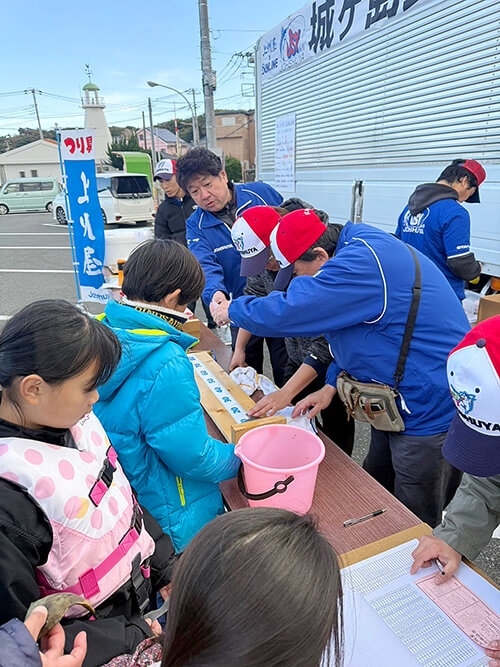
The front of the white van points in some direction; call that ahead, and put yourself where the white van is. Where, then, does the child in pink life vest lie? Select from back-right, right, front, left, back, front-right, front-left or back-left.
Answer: back-left

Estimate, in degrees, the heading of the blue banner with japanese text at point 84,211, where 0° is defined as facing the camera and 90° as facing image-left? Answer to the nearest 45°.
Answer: approximately 0°

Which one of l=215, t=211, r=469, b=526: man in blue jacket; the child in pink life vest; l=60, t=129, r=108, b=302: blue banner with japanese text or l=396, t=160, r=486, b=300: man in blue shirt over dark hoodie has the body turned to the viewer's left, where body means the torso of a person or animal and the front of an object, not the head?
l=215, t=211, r=469, b=526: man in blue jacket

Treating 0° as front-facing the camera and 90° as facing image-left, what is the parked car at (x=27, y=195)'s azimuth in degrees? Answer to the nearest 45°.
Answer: approximately 90°

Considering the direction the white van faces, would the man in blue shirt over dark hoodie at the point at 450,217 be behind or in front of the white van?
behind

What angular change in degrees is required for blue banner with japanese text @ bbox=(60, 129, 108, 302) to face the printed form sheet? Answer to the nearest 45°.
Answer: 0° — it already faces it

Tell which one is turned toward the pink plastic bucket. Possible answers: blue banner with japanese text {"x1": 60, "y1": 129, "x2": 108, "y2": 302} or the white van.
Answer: the blue banner with japanese text

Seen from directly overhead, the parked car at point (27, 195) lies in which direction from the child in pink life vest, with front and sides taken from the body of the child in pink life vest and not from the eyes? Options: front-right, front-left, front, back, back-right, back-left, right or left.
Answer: back-left

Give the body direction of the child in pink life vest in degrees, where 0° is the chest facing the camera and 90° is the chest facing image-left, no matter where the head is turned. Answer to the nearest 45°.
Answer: approximately 315°

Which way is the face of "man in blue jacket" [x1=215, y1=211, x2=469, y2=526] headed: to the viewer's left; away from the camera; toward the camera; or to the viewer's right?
to the viewer's left

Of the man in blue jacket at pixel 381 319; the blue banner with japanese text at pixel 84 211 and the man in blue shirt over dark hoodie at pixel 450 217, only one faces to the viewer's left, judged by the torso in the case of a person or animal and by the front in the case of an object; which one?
the man in blue jacket at pixel 381 319

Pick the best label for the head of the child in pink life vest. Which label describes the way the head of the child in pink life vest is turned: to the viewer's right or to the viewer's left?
to the viewer's right

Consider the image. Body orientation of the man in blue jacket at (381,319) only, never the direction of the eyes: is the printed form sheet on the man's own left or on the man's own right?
on the man's own left

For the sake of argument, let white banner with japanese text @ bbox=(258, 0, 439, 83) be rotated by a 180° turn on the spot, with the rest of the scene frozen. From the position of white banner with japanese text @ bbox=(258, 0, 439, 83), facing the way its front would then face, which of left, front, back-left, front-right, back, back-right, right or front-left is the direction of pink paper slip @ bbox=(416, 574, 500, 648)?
back-right

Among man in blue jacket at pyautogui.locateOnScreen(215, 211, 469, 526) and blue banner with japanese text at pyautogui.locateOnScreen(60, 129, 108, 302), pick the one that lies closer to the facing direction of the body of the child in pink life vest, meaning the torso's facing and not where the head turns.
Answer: the man in blue jacket

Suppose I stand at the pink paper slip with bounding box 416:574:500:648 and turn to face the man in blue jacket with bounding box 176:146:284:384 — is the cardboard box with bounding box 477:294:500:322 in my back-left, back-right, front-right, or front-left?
front-right

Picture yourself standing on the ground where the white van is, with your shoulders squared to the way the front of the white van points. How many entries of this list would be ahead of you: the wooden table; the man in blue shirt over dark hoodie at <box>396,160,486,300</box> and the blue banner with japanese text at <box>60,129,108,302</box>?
0
